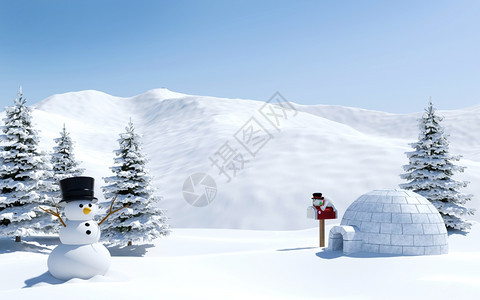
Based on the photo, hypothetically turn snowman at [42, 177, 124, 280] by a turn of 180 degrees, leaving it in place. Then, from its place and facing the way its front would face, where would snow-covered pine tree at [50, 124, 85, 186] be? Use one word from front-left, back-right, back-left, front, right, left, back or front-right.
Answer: front-right

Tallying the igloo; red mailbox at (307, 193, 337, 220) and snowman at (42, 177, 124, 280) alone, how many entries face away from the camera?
0

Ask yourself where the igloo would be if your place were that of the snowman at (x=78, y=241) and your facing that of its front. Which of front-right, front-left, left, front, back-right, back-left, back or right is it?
front-left

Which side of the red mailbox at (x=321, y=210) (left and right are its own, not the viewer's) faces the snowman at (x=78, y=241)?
front

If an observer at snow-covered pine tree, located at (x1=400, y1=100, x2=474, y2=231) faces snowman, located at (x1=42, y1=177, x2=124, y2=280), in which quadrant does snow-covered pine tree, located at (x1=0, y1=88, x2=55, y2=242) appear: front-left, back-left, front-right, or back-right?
front-right

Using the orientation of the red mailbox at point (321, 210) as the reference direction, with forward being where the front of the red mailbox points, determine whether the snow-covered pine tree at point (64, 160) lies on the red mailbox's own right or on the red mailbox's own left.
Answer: on the red mailbox's own right

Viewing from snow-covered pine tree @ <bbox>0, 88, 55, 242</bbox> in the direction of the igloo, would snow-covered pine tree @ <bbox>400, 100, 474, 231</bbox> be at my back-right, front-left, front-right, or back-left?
front-left

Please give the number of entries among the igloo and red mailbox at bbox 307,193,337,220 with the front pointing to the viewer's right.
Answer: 0

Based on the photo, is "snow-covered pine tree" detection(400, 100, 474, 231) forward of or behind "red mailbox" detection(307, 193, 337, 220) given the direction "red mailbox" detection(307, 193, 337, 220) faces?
behind

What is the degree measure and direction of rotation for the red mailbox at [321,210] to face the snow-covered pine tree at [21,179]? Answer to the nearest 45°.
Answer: approximately 45° to its right

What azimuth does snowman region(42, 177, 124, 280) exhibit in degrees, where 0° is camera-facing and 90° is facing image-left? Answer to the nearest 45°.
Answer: approximately 315°

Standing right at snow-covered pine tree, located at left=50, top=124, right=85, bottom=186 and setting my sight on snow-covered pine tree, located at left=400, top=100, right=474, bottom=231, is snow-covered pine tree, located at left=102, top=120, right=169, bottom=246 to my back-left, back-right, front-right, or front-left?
front-right

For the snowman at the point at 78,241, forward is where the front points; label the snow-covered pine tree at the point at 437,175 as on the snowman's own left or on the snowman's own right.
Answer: on the snowman's own left

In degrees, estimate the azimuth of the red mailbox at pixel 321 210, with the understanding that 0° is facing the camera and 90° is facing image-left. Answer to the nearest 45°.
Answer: approximately 45°

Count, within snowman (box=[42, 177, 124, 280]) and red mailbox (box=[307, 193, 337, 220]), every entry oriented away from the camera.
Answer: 0
